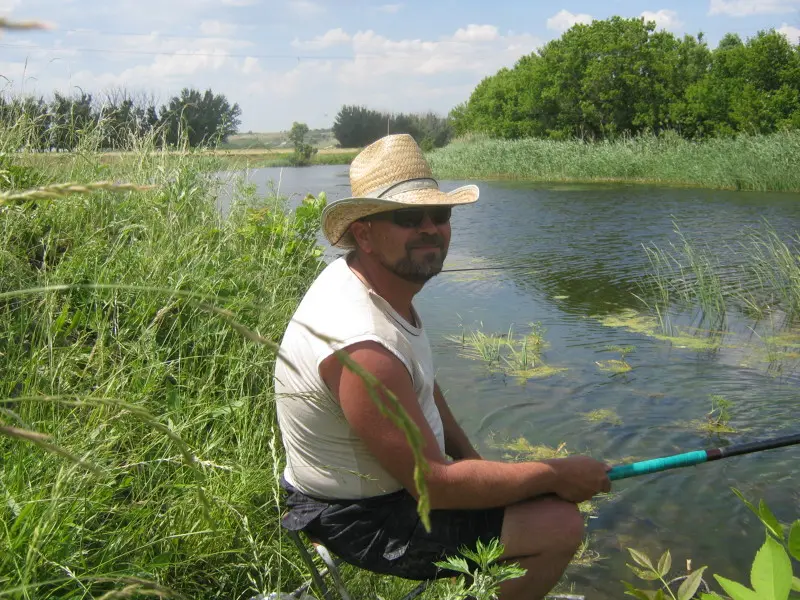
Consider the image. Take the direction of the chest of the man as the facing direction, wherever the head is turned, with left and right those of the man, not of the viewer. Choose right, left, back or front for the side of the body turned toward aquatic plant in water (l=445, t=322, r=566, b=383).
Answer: left

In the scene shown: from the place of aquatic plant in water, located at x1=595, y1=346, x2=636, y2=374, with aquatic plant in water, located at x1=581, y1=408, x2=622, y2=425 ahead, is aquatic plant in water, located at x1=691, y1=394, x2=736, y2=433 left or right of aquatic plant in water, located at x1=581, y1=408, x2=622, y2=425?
left

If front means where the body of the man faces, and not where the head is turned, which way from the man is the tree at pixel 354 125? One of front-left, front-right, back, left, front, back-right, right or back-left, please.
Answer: left

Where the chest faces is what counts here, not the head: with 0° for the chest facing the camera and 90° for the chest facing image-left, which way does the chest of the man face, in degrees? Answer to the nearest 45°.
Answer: approximately 270°

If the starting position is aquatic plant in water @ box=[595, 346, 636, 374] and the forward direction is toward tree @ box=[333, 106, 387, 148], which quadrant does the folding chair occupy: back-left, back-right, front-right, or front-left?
back-left

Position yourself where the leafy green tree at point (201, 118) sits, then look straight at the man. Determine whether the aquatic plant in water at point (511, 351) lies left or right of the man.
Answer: left

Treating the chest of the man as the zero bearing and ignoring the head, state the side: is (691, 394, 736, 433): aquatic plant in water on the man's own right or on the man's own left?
on the man's own left

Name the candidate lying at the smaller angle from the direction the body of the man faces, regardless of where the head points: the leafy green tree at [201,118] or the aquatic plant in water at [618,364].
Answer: the aquatic plant in water

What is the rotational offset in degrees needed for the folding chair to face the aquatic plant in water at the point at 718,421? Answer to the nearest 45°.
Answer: approximately 45° to its left

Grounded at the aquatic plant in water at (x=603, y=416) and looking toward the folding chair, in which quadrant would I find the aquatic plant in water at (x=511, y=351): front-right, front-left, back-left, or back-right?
back-right

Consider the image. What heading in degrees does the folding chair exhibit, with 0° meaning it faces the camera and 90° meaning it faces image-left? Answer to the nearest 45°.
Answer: approximately 270°
